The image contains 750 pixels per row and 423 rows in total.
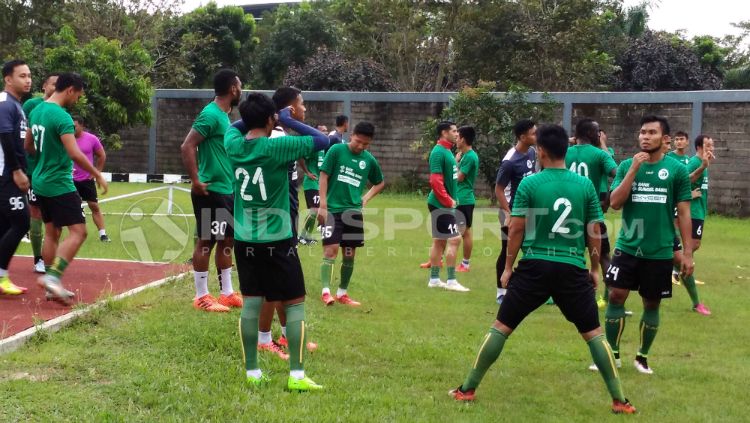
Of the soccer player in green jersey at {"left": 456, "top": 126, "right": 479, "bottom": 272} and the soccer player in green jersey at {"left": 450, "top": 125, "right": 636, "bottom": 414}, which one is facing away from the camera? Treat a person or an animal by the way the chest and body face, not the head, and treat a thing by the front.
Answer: the soccer player in green jersey at {"left": 450, "top": 125, "right": 636, "bottom": 414}

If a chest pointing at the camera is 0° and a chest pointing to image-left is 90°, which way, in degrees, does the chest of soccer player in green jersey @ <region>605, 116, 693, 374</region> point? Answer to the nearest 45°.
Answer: approximately 0°

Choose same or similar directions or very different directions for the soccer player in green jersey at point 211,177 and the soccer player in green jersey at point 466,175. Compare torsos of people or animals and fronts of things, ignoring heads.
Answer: very different directions

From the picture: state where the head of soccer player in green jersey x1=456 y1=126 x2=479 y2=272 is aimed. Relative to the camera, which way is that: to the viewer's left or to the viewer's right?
to the viewer's left

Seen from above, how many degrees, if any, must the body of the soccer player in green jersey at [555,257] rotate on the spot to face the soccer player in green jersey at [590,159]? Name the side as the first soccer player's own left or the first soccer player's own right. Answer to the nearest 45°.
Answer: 0° — they already face them

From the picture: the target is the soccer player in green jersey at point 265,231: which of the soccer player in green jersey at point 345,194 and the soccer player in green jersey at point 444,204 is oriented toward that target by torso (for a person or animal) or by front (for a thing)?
the soccer player in green jersey at point 345,194

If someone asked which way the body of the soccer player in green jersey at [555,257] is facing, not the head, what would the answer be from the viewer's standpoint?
away from the camera

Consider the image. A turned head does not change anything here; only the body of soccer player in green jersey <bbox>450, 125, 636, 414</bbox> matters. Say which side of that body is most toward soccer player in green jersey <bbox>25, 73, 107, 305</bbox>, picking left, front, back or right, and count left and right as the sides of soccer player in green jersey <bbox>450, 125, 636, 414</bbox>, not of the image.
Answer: left

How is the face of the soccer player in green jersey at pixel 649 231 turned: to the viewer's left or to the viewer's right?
to the viewer's left
